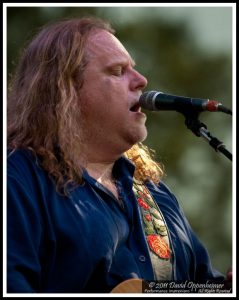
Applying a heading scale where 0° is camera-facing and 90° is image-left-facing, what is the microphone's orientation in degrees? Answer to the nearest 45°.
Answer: approximately 90°
